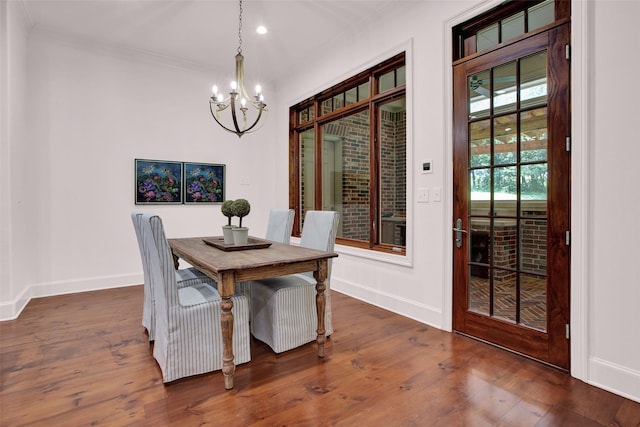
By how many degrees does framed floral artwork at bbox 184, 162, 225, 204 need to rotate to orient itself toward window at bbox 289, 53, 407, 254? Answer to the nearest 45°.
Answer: approximately 45° to its left

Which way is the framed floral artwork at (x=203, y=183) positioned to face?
toward the camera

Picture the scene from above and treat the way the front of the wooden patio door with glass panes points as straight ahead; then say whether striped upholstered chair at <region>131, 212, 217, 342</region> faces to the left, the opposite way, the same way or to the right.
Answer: the opposite way

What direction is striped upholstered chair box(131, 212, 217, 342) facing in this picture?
to the viewer's right

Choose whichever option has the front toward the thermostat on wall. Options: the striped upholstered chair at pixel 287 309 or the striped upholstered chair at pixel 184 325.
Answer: the striped upholstered chair at pixel 184 325

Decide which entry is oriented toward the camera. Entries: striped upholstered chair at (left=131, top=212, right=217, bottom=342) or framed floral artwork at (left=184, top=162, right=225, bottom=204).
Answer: the framed floral artwork

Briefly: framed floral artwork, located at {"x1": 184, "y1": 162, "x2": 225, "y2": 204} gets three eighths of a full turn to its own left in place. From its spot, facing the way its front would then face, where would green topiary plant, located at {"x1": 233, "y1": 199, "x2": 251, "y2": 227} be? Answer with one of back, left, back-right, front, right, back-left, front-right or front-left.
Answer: back-right

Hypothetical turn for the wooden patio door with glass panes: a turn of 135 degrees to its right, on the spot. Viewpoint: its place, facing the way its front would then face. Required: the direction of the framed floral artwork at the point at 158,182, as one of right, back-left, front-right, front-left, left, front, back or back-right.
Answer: left

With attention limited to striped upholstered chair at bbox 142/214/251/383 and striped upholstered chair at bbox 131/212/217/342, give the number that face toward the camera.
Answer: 0

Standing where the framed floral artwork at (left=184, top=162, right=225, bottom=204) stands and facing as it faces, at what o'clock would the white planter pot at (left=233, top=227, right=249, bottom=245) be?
The white planter pot is roughly at 12 o'clock from the framed floral artwork.

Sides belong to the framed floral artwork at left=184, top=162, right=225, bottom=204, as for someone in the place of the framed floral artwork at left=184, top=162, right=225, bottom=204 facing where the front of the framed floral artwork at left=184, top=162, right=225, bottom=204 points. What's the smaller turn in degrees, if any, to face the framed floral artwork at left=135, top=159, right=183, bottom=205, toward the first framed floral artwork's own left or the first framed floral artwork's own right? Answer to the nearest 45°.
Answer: approximately 90° to the first framed floral artwork's own right

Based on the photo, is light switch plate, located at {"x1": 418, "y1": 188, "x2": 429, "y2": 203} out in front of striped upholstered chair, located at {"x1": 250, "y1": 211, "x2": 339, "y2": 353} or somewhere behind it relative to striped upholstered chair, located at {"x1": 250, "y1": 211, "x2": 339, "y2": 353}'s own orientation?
behind

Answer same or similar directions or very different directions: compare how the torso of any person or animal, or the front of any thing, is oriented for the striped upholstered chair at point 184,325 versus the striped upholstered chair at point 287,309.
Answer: very different directions

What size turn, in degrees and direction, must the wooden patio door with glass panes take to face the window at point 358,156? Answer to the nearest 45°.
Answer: approximately 90° to its right

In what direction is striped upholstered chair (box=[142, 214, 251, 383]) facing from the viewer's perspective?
to the viewer's right

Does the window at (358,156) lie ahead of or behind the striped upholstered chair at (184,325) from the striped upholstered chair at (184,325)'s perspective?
ahead
